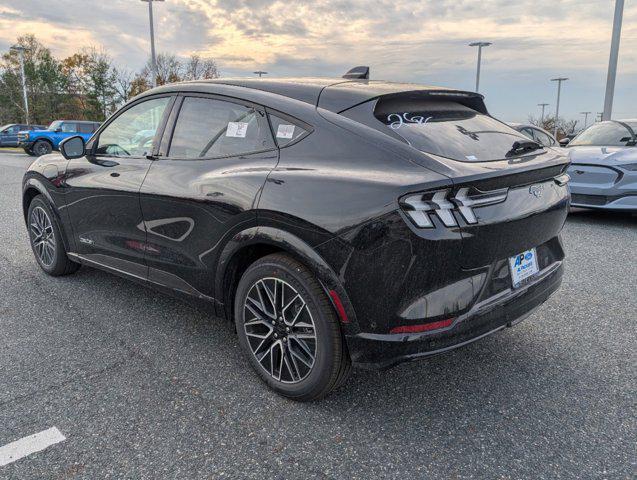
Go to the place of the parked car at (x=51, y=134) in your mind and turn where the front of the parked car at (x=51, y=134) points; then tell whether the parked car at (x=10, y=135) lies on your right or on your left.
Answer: on your right

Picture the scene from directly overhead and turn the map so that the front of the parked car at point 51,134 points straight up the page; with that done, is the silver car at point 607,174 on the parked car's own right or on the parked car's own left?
on the parked car's own left

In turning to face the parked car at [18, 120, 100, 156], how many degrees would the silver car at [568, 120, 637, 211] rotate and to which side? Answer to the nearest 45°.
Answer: approximately 45° to its right

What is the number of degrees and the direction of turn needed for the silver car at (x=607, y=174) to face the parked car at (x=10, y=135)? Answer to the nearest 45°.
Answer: approximately 45° to its right

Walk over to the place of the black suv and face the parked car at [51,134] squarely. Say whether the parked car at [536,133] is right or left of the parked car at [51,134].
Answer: right

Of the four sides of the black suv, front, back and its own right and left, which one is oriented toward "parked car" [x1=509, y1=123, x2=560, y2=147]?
right

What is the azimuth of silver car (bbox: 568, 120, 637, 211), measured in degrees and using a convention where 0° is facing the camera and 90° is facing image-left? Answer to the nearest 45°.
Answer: approximately 45°

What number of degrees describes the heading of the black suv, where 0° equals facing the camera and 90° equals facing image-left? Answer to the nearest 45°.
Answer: approximately 135°

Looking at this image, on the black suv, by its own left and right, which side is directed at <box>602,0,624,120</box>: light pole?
right

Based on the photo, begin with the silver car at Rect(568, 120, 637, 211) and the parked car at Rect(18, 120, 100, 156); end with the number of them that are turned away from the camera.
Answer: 0
